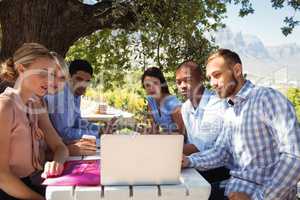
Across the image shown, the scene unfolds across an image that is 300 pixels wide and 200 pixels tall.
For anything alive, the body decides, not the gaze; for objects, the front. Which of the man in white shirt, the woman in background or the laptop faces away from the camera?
the laptop

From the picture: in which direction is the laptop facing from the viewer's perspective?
away from the camera

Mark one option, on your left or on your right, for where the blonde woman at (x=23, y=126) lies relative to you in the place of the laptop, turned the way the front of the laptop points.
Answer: on your left

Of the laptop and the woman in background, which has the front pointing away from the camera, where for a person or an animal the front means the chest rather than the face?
the laptop

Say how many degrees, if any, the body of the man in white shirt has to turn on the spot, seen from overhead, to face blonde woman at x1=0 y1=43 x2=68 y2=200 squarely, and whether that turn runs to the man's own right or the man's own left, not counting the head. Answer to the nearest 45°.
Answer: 0° — they already face them

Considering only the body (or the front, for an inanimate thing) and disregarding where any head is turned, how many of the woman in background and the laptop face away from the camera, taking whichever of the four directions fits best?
1

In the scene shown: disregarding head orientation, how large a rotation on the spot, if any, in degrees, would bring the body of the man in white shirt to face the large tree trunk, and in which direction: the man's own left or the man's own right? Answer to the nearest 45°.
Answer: approximately 90° to the man's own right

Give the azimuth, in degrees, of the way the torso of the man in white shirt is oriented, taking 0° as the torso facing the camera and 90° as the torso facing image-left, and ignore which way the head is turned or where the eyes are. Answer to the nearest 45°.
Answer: approximately 45°

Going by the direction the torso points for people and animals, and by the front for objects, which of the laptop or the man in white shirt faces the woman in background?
the laptop

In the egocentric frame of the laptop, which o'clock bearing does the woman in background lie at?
The woman in background is roughly at 12 o'clock from the laptop.

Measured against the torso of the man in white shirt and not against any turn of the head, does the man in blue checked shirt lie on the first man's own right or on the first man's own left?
on the first man's own left
